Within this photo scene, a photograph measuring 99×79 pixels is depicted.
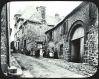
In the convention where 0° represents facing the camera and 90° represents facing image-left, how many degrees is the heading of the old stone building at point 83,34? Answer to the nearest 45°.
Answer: approximately 45°

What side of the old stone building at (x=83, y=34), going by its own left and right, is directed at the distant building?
right
